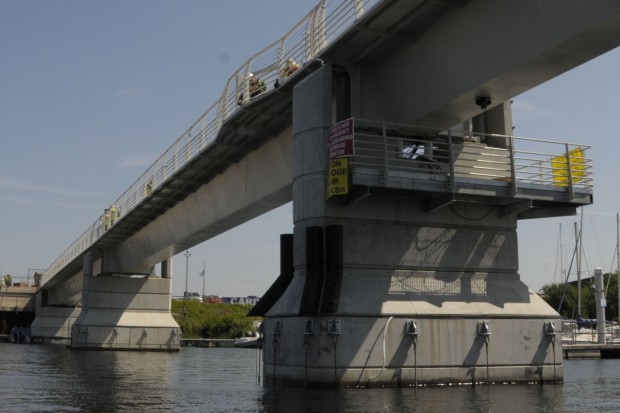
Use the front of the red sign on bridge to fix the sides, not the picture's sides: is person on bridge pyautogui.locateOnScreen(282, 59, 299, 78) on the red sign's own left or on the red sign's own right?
on the red sign's own right

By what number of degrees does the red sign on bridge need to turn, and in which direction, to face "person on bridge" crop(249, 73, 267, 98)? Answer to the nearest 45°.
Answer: approximately 90° to its right

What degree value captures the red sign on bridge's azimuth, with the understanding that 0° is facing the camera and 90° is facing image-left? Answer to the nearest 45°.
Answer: approximately 45°

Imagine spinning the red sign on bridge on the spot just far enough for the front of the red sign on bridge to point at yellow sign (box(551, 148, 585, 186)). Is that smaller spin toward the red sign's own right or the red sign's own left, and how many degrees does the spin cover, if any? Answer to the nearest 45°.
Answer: approximately 135° to the red sign's own left
